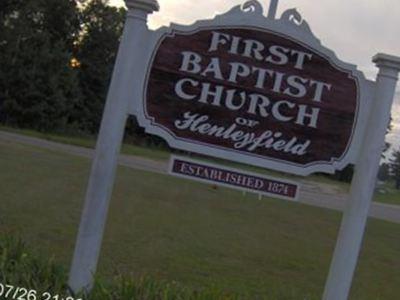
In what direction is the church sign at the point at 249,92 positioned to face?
toward the camera

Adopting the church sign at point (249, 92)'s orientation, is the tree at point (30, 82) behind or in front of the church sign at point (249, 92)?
behind
